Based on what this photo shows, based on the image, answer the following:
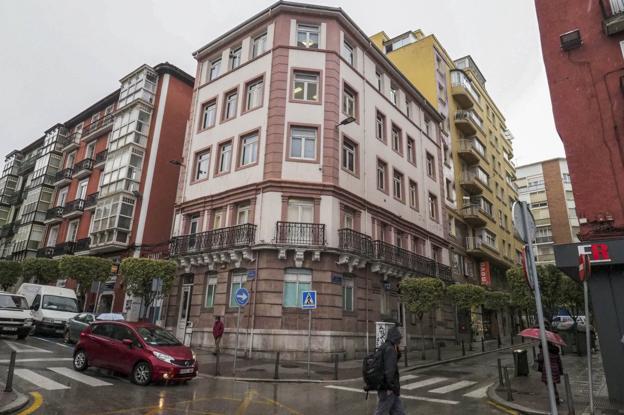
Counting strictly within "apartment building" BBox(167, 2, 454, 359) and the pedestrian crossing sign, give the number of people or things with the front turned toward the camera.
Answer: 2

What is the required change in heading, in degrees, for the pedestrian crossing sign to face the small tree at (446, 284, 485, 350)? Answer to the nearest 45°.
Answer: approximately 135° to its left

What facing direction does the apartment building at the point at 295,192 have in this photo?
toward the camera

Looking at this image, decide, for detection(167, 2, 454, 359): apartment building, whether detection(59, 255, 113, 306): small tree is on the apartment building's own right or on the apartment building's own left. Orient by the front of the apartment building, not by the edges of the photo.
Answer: on the apartment building's own right

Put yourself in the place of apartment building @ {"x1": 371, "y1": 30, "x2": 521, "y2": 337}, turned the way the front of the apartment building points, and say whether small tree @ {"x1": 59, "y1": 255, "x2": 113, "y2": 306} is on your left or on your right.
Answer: on your right

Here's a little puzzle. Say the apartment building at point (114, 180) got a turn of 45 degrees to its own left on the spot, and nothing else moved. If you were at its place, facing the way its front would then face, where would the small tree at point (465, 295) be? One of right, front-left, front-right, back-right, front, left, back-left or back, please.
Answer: front-left

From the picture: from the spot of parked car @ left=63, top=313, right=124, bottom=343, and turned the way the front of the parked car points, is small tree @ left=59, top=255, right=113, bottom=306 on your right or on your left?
on your right

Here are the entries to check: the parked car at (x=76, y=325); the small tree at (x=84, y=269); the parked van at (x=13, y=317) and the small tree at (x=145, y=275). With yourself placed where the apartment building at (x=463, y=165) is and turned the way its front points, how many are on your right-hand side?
4

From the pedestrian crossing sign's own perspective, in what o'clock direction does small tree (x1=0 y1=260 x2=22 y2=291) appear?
The small tree is roughly at 4 o'clock from the pedestrian crossing sign.

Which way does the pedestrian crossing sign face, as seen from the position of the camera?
facing the viewer

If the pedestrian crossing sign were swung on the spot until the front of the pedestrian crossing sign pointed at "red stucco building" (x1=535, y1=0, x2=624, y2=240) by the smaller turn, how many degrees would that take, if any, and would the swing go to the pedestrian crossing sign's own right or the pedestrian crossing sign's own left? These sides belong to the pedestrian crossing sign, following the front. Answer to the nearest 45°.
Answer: approximately 45° to the pedestrian crossing sign's own left

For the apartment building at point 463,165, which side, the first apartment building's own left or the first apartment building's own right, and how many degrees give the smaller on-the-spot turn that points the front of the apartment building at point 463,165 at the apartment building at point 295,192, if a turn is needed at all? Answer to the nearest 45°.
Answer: approximately 90° to the first apartment building's own right

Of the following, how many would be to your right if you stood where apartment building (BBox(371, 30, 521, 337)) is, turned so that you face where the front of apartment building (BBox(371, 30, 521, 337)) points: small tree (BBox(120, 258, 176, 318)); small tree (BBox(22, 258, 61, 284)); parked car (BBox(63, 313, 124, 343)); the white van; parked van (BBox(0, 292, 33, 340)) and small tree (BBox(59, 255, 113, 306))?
6

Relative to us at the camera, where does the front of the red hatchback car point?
facing the viewer and to the right of the viewer
